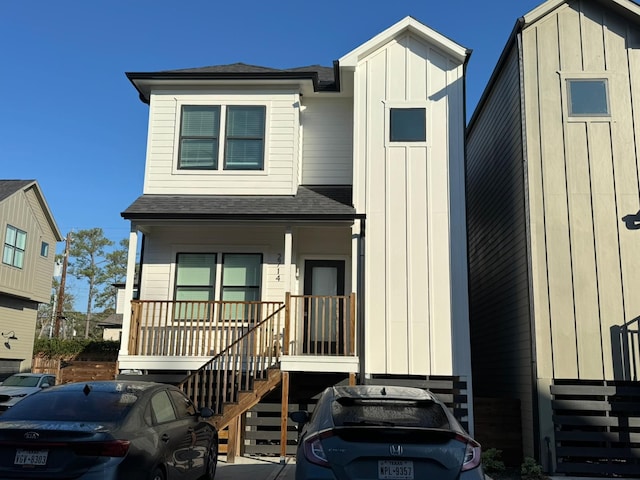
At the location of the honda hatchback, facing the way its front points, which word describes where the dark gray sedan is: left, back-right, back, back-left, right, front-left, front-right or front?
left

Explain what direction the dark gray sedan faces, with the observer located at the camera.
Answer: facing away from the viewer and to the right of the viewer

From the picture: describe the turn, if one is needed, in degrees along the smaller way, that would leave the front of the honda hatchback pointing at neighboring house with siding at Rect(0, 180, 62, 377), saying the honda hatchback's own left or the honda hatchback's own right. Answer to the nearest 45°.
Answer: approximately 45° to the honda hatchback's own left

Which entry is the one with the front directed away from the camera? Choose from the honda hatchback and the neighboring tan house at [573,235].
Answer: the honda hatchback

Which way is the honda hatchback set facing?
away from the camera

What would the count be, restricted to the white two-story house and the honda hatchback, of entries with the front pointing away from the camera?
1

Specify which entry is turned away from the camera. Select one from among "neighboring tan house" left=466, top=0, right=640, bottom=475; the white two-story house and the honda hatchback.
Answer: the honda hatchback

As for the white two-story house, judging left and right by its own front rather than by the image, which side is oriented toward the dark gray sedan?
front

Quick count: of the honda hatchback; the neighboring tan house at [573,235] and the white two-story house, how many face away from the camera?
1

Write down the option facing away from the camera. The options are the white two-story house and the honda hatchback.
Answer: the honda hatchback

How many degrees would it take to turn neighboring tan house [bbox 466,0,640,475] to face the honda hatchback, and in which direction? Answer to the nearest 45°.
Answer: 0° — it already faces it
